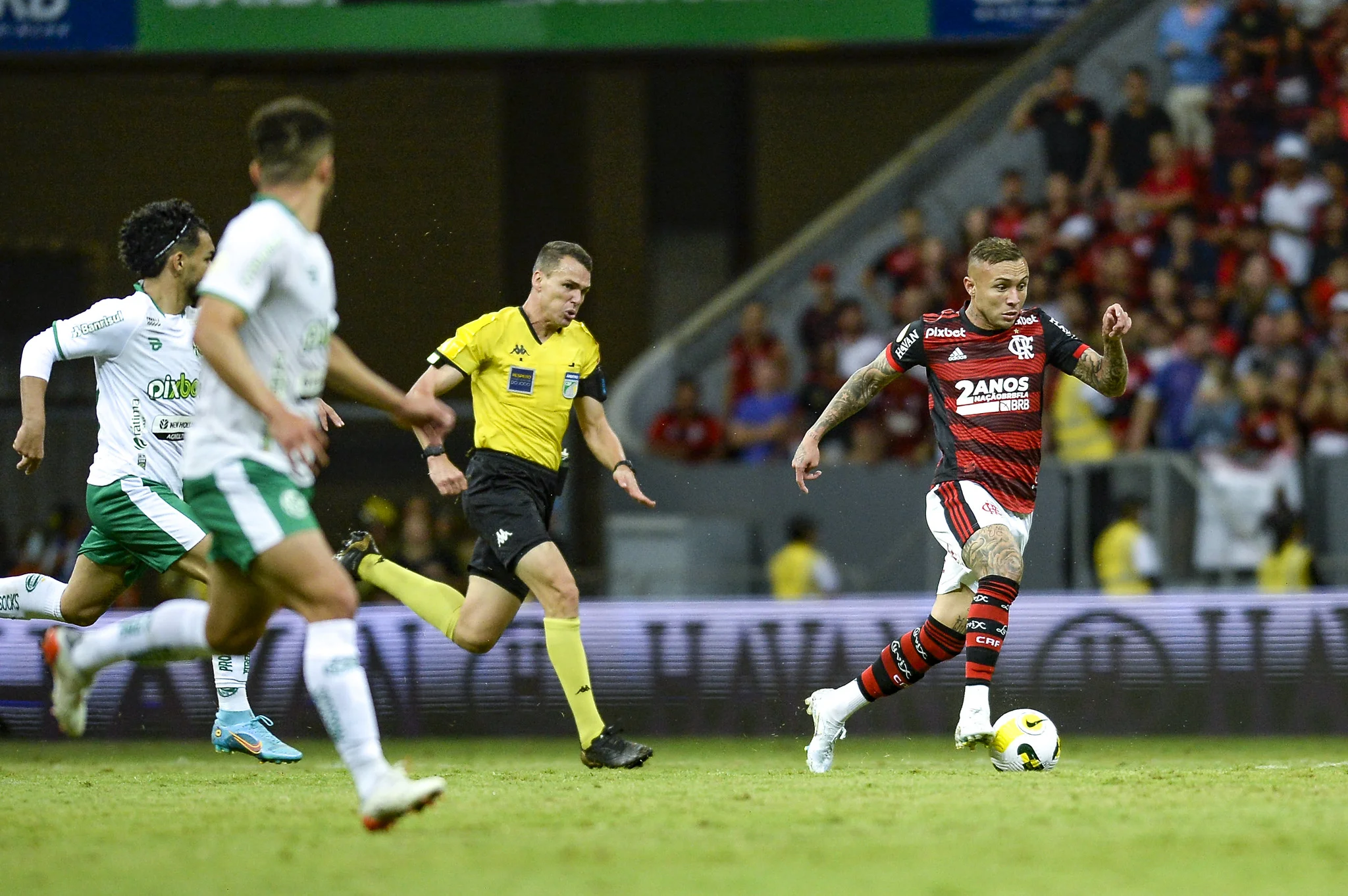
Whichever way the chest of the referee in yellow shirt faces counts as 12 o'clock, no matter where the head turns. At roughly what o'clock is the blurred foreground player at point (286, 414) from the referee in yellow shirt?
The blurred foreground player is roughly at 2 o'clock from the referee in yellow shirt.

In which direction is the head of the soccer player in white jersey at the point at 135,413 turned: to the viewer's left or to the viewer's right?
to the viewer's right

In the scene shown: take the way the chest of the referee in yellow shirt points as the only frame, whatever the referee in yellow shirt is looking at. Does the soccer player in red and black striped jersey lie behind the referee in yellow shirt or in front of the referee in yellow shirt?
in front

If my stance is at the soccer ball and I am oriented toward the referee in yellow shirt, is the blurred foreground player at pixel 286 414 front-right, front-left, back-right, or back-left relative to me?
front-left

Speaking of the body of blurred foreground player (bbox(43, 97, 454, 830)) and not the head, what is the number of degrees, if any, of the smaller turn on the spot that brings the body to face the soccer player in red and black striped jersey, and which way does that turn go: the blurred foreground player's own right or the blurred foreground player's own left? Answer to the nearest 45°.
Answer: approximately 45° to the blurred foreground player's own left

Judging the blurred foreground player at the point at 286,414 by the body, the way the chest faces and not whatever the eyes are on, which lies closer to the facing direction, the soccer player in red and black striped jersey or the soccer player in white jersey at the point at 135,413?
the soccer player in red and black striped jersey

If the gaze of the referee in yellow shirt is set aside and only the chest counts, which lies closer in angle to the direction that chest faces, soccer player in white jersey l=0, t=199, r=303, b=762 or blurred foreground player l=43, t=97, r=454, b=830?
the blurred foreground player

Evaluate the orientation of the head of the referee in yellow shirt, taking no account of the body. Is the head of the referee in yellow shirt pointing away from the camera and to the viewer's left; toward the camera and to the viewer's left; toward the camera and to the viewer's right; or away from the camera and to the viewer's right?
toward the camera and to the viewer's right

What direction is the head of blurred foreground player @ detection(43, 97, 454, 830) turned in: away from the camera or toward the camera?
away from the camera

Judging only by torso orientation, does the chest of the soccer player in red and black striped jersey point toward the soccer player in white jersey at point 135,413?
no
